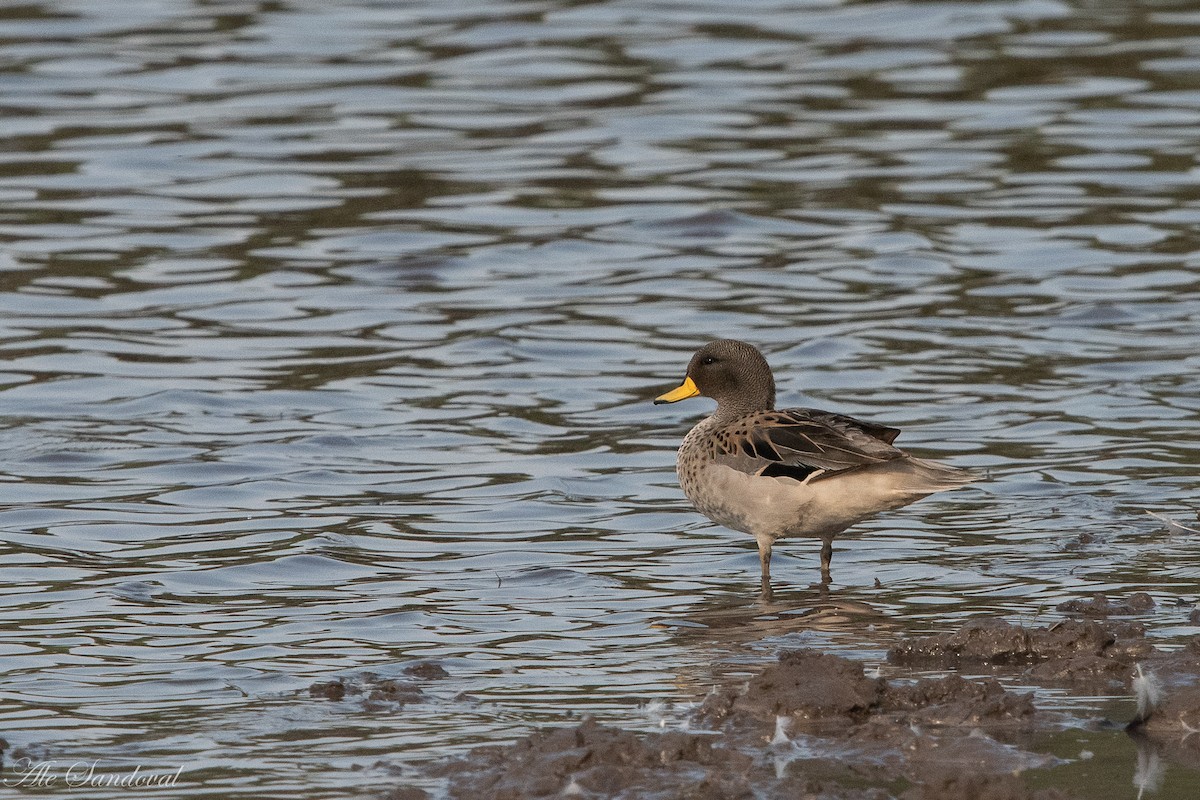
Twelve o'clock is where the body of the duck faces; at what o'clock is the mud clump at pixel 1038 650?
The mud clump is roughly at 8 o'clock from the duck.

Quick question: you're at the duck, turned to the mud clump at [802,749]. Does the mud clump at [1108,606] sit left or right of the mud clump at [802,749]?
left

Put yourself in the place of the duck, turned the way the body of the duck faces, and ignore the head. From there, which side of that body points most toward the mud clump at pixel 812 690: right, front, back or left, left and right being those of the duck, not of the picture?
left

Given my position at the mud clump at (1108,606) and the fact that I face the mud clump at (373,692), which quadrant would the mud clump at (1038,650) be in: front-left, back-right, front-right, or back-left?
front-left

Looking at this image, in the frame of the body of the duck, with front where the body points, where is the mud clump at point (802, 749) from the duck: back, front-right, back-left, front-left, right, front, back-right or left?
left

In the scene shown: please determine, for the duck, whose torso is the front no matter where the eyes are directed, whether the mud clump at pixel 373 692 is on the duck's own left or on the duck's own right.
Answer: on the duck's own left

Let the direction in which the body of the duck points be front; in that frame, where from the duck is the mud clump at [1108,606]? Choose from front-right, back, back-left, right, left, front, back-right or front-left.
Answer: back-left

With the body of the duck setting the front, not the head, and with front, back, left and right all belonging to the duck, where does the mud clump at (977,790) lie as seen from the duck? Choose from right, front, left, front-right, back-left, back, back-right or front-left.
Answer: left

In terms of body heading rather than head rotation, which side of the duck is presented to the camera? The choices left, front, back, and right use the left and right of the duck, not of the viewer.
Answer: left

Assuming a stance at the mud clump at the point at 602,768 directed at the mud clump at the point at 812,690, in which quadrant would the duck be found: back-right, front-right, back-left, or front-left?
front-left

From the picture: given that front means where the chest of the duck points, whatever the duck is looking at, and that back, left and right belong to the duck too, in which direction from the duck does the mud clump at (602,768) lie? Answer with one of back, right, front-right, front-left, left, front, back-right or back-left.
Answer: left

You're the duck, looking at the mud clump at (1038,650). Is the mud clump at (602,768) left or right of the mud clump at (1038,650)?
right
